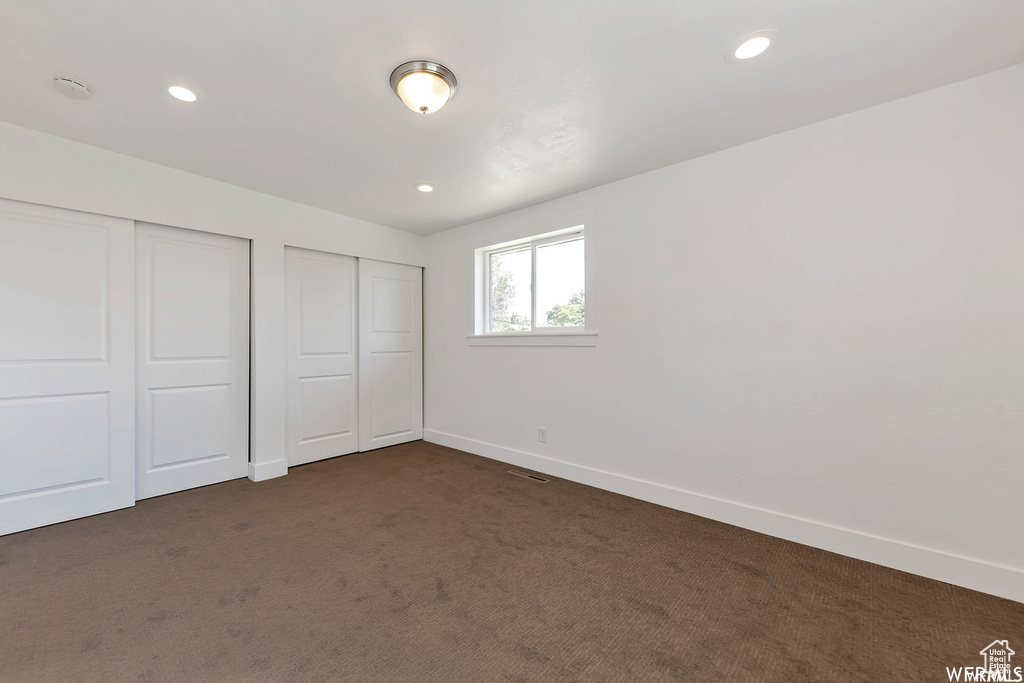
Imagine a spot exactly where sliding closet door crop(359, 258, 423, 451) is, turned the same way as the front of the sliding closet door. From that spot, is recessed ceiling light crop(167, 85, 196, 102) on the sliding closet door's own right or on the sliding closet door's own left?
on the sliding closet door's own right

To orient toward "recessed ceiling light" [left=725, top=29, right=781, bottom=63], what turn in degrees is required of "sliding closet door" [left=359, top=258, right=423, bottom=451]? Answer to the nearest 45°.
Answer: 0° — it already faces it

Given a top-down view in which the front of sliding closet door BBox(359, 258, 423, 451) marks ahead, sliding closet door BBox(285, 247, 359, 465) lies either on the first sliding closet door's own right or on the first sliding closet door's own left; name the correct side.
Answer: on the first sliding closet door's own right

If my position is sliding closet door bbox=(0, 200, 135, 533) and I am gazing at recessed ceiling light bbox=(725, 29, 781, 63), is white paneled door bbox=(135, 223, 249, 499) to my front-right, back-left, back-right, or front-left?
front-left

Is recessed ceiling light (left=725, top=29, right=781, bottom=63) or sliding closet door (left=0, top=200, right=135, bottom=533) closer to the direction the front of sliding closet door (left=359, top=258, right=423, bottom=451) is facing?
the recessed ceiling light

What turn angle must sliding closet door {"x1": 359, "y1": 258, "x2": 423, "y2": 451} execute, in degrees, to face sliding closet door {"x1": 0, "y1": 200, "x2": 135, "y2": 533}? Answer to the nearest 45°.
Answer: approximately 90° to its right

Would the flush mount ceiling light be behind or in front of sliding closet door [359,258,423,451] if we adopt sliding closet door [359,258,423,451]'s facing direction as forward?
in front

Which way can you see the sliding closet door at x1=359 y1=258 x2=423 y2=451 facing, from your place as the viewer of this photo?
facing the viewer and to the right of the viewer

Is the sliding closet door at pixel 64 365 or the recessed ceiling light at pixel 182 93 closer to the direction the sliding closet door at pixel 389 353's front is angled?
the recessed ceiling light

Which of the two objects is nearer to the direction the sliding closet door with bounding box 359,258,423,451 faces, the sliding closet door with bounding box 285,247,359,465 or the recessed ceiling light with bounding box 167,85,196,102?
the recessed ceiling light

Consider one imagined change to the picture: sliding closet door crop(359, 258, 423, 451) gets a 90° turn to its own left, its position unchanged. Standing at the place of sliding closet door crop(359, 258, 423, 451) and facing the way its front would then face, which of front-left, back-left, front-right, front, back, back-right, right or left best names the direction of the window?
right
